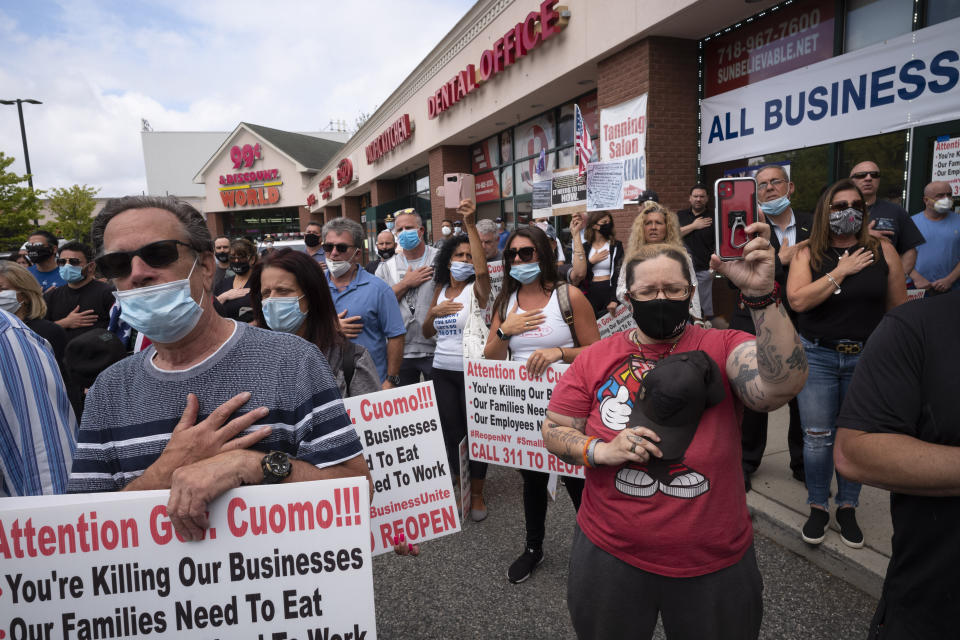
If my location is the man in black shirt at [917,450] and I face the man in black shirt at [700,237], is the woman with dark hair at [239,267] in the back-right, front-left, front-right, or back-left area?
front-left

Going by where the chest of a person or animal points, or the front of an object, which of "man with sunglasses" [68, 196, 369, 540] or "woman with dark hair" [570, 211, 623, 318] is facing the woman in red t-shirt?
the woman with dark hair

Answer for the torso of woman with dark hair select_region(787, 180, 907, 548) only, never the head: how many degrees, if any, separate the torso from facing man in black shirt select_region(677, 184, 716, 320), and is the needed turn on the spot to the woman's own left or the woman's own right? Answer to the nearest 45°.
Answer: approximately 135° to the woman's own right

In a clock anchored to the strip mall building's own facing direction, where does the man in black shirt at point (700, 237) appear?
The man in black shirt is roughly at 11 o'clock from the strip mall building.

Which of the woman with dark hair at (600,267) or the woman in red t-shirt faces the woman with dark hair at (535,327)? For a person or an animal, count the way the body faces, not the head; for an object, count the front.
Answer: the woman with dark hair at (600,267)

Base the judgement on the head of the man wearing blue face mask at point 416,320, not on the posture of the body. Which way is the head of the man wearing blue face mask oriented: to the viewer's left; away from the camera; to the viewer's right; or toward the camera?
toward the camera

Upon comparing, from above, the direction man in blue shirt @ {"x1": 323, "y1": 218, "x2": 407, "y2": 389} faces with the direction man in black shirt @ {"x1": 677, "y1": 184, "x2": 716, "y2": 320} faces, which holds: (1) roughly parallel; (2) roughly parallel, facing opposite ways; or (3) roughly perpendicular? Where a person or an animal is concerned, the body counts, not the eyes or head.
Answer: roughly parallel

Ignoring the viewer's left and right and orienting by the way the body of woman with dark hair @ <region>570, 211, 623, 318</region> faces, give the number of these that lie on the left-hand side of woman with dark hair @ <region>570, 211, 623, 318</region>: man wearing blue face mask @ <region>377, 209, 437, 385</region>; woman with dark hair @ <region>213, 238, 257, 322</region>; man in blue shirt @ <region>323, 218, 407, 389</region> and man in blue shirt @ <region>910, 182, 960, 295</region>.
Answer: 1

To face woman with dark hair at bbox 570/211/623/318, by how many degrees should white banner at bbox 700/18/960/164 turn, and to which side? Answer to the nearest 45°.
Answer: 0° — it already faces them

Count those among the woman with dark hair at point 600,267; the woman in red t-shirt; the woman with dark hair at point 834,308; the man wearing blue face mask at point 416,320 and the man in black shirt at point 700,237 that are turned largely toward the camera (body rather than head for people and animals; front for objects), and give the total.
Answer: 5

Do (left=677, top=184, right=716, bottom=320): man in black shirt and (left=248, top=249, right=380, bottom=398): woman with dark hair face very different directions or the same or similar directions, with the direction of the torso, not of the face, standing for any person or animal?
same or similar directions

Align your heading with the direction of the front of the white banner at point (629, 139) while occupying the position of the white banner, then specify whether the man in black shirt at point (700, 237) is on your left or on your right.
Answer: on your left

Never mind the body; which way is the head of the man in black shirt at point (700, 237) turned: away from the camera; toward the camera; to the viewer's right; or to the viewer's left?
toward the camera

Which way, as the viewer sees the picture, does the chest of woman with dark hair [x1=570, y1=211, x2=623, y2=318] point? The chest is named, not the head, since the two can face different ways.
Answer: toward the camera

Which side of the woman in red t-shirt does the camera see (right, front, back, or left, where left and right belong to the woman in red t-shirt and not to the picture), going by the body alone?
front

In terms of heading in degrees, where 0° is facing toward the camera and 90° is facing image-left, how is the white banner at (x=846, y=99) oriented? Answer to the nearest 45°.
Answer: approximately 45°

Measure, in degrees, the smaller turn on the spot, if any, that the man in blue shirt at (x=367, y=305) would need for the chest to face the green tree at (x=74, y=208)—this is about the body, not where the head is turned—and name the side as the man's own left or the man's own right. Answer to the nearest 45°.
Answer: approximately 90° to the man's own right

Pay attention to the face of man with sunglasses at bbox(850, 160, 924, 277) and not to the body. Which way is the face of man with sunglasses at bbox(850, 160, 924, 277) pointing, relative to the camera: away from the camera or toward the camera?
toward the camera

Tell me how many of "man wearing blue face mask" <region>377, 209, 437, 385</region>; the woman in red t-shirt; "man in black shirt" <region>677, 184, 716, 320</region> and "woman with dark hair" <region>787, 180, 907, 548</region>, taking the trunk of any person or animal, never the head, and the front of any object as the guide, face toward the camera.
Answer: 4
